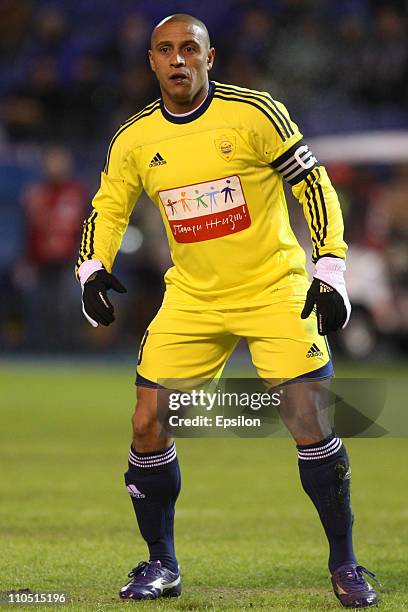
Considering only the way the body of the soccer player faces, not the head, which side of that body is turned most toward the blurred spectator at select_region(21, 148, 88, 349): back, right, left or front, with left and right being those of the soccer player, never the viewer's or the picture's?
back

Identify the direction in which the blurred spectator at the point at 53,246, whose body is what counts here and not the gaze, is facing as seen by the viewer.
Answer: toward the camera

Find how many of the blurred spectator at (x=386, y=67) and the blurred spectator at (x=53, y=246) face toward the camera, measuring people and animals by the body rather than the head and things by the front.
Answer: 2

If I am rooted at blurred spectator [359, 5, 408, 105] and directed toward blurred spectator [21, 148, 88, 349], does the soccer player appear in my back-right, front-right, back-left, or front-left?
front-left

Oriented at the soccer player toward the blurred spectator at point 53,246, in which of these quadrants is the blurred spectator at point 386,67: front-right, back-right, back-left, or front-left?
front-right

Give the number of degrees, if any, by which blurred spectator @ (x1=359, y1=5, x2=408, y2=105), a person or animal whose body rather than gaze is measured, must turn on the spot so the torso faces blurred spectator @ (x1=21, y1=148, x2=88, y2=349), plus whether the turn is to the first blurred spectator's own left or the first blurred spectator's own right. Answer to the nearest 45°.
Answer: approximately 45° to the first blurred spectator's own right

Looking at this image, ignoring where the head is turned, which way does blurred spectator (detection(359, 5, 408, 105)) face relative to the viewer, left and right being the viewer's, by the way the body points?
facing the viewer

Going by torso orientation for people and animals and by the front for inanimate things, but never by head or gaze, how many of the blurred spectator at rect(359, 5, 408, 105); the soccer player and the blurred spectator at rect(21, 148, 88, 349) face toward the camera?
3

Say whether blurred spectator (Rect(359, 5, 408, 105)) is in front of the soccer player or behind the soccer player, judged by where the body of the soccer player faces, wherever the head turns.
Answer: behind

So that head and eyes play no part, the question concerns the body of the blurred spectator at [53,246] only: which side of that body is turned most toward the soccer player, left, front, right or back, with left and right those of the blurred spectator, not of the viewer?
front

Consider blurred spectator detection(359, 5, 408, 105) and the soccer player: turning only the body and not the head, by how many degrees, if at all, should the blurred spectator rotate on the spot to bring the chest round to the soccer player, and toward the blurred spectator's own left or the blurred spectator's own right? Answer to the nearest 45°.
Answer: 0° — they already face them
